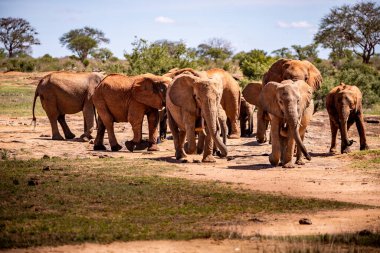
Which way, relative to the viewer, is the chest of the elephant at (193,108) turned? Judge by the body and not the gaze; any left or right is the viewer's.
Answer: facing the viewer and to the right of the viewer

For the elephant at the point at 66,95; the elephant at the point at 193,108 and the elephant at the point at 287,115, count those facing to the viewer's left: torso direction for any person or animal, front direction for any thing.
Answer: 0

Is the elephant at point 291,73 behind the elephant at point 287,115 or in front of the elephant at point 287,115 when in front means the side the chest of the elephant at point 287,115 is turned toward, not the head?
behind

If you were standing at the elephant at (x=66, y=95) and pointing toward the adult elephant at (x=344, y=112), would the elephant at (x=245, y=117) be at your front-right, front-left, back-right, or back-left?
front-left

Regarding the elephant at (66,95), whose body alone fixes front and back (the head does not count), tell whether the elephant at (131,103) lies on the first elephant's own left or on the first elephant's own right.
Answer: on the first elephant's own right

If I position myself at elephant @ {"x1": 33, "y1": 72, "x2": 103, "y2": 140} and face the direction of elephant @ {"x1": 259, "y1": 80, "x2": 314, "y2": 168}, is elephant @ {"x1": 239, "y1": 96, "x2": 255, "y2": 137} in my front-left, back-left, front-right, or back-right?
front-left

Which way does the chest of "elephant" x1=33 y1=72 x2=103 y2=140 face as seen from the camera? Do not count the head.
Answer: to the viewer's right

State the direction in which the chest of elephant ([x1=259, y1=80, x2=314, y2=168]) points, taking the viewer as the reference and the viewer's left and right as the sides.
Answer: facing the viewer

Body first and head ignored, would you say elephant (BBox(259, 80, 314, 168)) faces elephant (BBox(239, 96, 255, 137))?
no

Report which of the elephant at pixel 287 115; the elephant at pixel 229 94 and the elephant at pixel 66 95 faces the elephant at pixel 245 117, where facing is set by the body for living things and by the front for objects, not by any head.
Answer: the elephant at pixel 66 95

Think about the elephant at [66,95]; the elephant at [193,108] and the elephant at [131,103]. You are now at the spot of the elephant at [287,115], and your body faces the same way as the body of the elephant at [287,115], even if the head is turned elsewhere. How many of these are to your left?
0

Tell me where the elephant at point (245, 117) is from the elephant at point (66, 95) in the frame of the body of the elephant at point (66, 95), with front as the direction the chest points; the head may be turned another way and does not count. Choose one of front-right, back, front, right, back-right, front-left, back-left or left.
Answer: front
